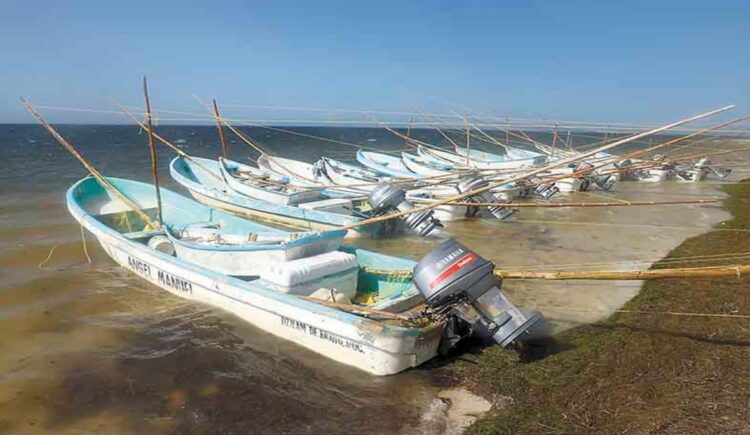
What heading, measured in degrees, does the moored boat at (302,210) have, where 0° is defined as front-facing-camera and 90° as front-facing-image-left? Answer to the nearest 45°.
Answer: approximately 135°

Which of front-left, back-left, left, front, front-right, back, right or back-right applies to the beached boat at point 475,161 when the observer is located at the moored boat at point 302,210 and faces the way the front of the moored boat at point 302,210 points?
right

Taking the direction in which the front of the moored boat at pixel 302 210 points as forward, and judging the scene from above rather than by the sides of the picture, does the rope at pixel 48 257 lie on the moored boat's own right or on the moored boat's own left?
on the moored boat's own left

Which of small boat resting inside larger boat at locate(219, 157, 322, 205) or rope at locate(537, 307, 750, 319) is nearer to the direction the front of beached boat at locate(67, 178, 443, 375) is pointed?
the small boat resting inside larger boat

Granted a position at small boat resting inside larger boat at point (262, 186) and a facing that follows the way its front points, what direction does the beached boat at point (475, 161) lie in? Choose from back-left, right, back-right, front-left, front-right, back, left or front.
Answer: right

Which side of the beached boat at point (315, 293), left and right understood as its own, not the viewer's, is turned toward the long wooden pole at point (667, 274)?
back

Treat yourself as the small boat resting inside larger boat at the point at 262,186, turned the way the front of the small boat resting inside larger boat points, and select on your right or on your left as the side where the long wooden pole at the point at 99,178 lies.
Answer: on your left

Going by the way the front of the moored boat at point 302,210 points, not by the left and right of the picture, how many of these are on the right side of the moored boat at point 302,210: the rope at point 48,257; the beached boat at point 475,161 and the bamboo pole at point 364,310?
1

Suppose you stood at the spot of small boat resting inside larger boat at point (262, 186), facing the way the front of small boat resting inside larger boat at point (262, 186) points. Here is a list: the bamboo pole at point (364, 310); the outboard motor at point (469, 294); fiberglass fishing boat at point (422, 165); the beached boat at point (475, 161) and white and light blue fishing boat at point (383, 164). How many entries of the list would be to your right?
3

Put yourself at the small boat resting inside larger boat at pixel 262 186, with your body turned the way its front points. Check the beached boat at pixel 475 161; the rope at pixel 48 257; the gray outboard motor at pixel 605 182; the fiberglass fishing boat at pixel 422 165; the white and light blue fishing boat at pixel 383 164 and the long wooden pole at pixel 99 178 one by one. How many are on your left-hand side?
2

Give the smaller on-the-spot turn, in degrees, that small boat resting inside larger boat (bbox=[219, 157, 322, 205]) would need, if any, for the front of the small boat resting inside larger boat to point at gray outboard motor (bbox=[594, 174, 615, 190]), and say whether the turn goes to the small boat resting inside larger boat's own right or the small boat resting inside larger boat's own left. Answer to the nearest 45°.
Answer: approximately 135° to the small boat resting inside larger boat's own right

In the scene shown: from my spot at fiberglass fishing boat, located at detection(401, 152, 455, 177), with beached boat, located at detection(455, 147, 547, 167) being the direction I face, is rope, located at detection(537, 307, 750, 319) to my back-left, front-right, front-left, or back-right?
back-right

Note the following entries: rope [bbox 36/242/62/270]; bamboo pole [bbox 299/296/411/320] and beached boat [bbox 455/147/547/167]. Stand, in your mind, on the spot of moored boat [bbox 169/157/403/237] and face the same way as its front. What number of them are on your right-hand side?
1

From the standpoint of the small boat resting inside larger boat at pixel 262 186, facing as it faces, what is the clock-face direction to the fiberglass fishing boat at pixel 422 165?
The fiberglass fishing boat is roughly at 3 o'clock from the small boat resting inside larger boat.

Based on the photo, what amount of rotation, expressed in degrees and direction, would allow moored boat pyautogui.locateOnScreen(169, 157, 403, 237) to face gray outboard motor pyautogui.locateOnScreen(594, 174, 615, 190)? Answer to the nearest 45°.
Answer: approximately 90° to its right

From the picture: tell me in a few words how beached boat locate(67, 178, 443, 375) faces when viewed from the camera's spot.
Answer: facing away from the viewer and to the left of the viewer

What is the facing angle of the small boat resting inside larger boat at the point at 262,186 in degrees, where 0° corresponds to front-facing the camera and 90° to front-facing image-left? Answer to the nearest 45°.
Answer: approximately 135°
